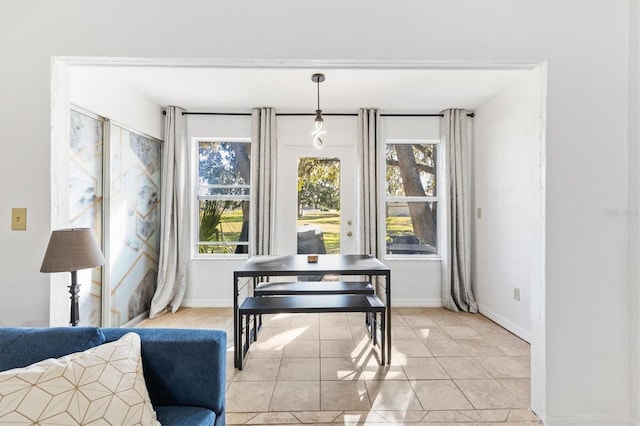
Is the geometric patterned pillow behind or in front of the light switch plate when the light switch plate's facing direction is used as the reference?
in front

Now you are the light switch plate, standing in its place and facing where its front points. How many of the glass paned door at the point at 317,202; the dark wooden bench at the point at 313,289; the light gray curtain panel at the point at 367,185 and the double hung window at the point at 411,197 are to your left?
4

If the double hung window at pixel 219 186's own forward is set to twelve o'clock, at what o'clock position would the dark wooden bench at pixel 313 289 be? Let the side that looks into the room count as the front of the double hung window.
The dark wooden bench is roughly at 11 o'clock from the double hung window.

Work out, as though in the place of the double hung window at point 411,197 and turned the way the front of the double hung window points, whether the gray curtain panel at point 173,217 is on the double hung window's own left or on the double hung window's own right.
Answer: on the double hung window's own right

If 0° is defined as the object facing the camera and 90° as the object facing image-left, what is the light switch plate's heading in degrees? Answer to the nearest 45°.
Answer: approximately 0°

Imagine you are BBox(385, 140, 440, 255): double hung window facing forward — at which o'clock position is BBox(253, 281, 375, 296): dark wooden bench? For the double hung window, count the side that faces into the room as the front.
The dark wooden bench is roughly at 1 o'clock from the double hung window.

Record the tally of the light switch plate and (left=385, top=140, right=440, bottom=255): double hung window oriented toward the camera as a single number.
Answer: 2

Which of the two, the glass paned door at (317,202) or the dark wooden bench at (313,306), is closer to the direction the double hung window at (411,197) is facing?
the dark wooden bench

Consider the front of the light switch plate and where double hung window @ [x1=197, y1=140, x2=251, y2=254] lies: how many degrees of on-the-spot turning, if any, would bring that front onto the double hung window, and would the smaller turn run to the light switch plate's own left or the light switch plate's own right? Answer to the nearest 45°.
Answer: approximately 135° to the light switch plate's own left

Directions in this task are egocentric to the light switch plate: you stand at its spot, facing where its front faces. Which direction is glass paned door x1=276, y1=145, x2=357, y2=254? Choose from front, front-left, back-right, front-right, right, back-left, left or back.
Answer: left

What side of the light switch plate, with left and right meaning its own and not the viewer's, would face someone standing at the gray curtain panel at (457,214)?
left

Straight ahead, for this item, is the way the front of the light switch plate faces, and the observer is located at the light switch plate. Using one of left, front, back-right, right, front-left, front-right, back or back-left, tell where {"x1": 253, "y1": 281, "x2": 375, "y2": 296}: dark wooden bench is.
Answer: left

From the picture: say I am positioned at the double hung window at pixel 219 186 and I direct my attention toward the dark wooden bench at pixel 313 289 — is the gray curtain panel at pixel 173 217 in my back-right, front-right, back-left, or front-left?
back-right

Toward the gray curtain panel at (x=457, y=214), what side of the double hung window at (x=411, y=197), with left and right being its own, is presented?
left
